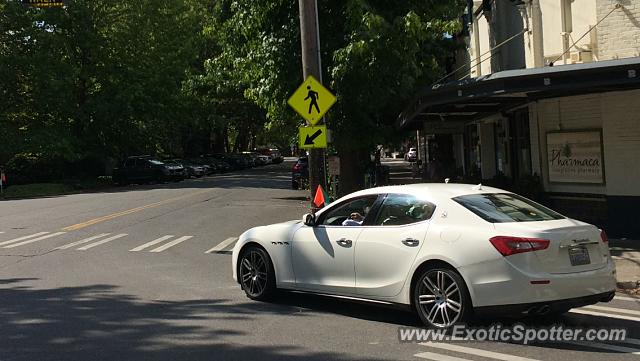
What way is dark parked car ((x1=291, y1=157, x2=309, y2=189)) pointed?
away from the camera

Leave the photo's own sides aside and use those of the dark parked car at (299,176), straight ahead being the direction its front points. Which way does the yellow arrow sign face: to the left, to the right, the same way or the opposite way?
the opposite way

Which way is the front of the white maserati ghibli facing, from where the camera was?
facing away from the viewer and to the left of the viewer

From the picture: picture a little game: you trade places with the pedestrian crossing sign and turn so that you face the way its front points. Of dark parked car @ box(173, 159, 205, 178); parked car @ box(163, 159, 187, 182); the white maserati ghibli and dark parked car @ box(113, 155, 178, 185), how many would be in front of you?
1

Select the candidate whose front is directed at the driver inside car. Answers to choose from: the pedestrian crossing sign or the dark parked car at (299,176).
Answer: the pedestrian crossing sign

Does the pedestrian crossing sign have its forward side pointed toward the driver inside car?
yes

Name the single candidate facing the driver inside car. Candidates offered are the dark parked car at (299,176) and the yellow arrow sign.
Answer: the yellow arrow sign

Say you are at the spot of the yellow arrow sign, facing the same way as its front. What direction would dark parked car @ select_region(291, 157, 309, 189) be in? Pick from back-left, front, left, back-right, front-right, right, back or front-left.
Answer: back

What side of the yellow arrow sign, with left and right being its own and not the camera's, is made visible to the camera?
front

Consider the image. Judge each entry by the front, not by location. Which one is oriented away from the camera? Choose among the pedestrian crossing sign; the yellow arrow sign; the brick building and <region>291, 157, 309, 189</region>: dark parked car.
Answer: the dark parked car

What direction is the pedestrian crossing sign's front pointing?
toward the camera

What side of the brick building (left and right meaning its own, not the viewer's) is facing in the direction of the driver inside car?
front

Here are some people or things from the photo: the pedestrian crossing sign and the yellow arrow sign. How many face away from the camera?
0

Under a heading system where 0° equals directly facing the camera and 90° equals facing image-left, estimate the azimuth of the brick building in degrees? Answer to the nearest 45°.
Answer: approximately 45°

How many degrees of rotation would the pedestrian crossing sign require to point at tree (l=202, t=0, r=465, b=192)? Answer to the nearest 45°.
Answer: approximately 180°
